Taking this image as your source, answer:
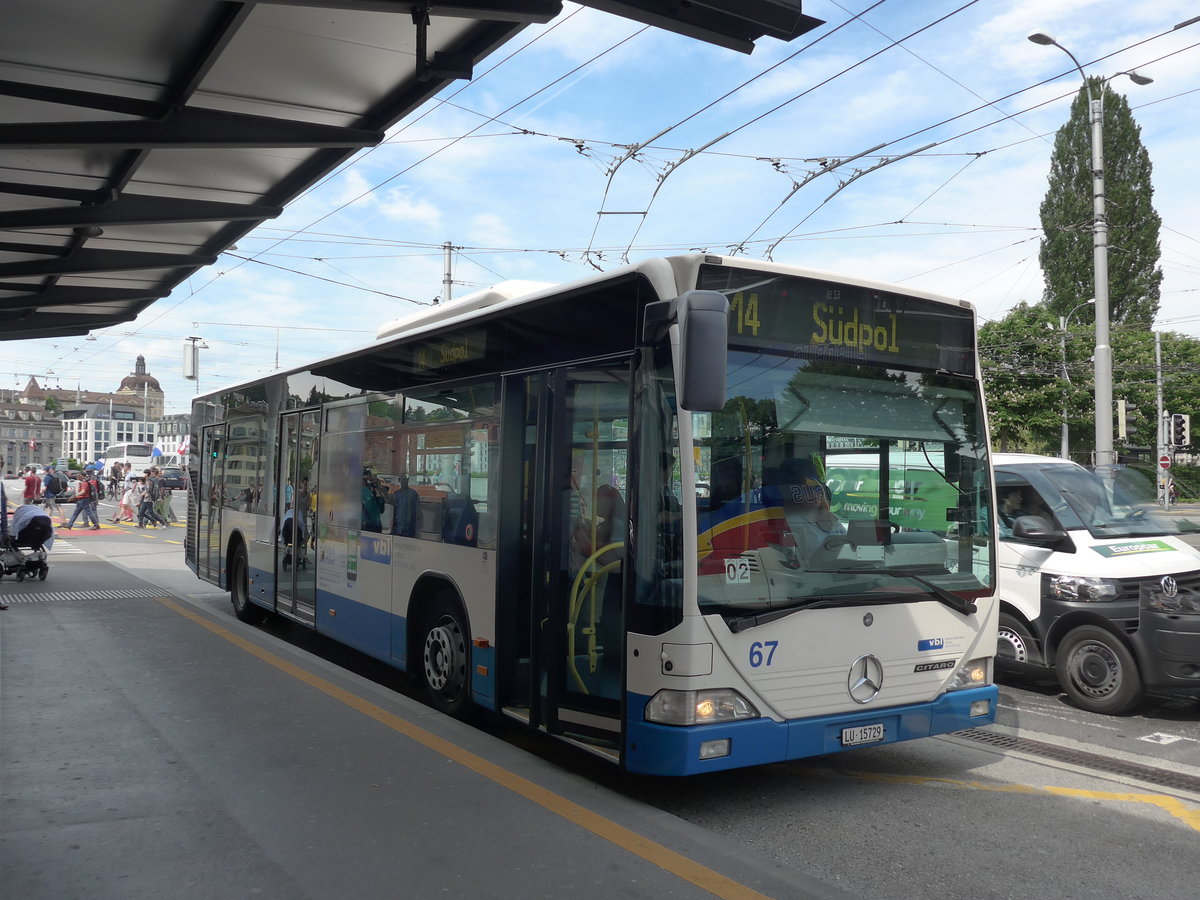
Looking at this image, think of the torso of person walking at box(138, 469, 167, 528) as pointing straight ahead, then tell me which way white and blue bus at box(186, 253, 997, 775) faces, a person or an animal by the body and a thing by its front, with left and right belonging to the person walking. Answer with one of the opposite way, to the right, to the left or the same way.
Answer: to the left

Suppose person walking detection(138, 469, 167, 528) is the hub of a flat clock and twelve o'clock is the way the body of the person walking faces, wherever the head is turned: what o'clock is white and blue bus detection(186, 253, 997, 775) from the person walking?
The white and blue bus is roughly at 9 o'clock from the person walking.

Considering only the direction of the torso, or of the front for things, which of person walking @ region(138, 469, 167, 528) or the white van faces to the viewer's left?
the person walking

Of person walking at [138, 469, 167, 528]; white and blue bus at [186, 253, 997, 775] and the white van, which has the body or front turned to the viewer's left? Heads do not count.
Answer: the person walking

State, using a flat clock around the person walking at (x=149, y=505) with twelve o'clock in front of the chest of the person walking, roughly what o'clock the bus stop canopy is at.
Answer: The bus stop canopy is roughly at 9 o'clock from the person walking.

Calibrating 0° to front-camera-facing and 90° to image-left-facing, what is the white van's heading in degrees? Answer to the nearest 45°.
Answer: approximately 315°

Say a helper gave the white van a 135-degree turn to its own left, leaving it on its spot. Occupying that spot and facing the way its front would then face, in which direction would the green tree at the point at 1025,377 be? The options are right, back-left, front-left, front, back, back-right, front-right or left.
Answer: front

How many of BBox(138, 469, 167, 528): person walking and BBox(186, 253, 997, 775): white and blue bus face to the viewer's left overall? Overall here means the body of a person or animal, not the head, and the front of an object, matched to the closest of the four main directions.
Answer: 1

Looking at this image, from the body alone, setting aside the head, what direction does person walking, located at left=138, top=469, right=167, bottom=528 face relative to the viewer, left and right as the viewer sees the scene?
facing to the left of the viewer

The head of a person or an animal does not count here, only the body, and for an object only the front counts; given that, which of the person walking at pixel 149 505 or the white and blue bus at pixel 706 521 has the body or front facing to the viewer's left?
the person walking
